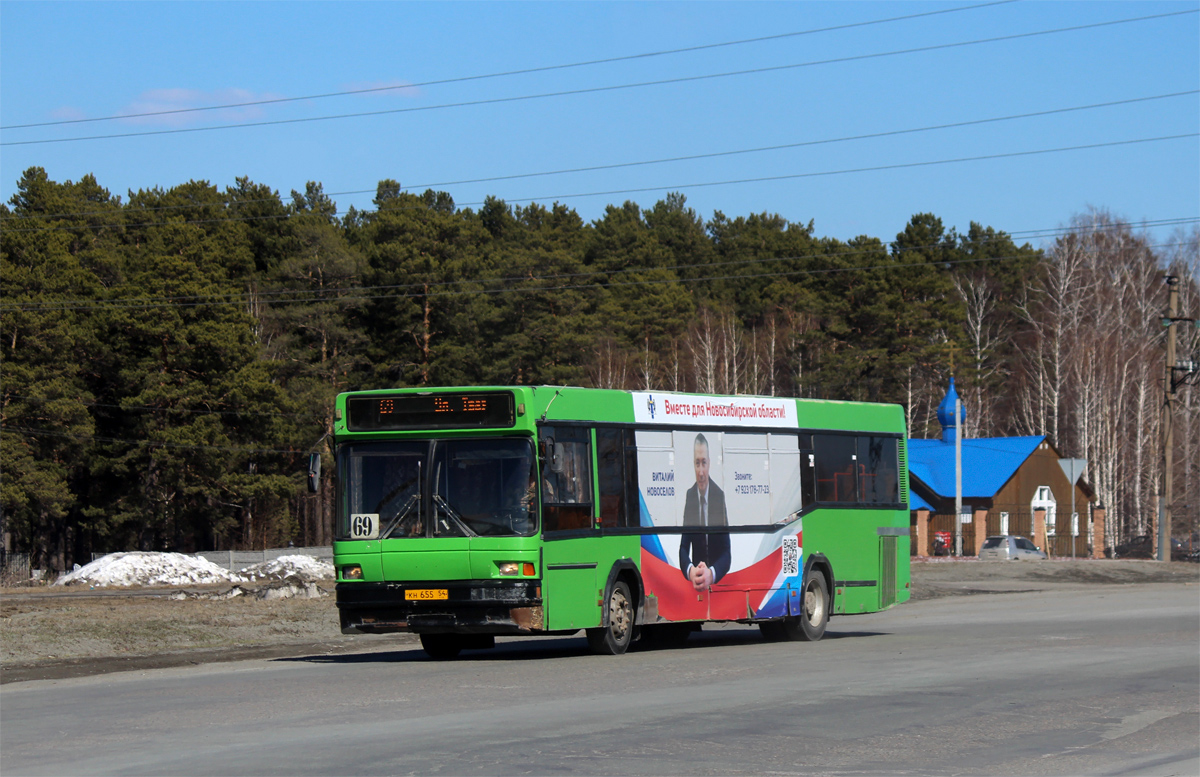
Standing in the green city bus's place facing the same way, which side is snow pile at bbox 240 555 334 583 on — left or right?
on its right

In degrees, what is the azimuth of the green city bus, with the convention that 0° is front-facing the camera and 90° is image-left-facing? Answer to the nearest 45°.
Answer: approximately 45°

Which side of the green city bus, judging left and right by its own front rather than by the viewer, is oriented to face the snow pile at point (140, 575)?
right

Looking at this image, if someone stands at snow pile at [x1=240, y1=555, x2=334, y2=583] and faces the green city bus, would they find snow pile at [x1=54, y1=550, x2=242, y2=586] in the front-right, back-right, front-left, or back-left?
back-right
